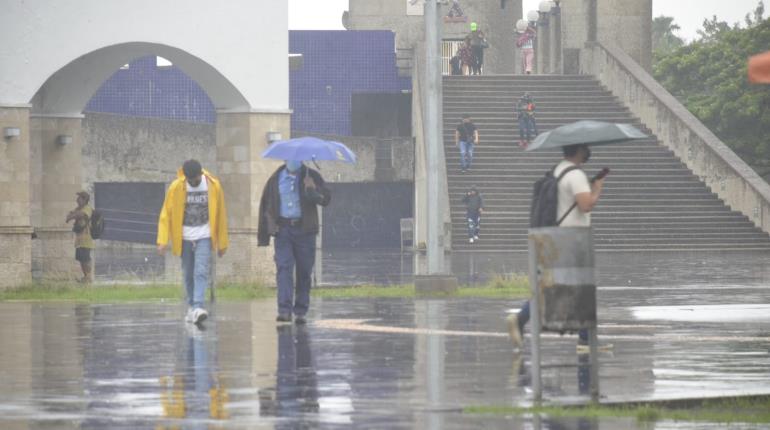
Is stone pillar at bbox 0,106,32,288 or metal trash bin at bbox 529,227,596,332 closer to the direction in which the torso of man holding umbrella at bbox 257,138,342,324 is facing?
the metal trash bin

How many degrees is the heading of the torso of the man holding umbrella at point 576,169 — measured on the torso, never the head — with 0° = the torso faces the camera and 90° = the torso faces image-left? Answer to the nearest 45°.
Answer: approximately 270°

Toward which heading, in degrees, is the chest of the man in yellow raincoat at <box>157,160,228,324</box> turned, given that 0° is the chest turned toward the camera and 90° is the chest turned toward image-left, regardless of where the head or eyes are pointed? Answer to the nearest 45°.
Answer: approximately 0°

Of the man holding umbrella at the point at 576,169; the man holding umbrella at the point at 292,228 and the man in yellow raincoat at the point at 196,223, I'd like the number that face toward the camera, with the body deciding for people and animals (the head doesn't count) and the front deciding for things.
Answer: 2

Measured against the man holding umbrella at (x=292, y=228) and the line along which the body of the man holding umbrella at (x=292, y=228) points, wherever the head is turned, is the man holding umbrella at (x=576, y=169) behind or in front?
in front

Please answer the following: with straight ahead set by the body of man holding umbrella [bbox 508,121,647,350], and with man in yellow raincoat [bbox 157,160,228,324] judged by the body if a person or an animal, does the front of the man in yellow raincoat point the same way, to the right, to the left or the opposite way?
to the right

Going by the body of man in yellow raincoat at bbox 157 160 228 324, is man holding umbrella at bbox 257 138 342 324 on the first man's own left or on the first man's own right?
on the first man's own left
